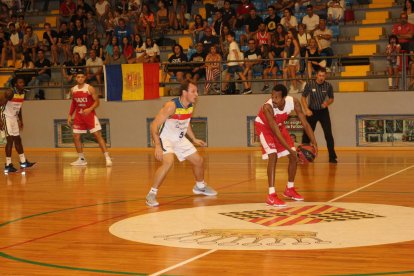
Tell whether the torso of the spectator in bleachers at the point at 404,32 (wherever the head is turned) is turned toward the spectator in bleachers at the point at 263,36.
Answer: no

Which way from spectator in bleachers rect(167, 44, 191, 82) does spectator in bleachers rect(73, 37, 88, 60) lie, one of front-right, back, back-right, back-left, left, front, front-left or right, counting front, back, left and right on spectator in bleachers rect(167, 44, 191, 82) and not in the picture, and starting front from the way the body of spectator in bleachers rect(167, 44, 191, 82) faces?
back-right

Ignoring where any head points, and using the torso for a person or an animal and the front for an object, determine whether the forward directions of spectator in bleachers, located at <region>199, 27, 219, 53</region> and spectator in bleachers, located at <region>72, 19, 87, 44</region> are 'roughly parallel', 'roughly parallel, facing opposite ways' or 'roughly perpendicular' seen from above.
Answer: roughly parallel

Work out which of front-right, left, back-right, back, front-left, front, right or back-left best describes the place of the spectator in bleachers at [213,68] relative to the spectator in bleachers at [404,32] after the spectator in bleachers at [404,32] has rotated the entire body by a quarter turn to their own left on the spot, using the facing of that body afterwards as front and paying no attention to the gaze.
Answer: back

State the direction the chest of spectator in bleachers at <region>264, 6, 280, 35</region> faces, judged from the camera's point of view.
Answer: toward the camera

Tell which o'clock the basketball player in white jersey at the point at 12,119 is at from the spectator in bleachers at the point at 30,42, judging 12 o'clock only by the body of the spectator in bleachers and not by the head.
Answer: The basketball player in white jersey is roughly at 12 o'clock from the spectator in bleachers.

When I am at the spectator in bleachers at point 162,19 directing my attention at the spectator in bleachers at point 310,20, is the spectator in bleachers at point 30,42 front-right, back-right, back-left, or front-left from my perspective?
back-right

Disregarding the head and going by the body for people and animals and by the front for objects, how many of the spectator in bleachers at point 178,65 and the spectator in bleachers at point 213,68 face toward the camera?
2

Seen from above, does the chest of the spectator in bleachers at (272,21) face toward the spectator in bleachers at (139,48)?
no

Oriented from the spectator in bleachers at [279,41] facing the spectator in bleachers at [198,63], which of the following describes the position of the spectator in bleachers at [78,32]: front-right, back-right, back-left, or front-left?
front-right

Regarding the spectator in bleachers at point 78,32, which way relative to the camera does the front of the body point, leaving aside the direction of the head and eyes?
toward the camera

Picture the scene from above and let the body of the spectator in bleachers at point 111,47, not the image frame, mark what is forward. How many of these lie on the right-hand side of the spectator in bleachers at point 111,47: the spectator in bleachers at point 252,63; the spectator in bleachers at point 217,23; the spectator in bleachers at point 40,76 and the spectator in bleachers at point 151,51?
1

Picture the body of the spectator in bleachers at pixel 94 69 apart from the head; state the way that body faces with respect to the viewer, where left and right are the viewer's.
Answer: facing the viewer

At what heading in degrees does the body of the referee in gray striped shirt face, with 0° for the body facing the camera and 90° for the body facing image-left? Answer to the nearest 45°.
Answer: approximately 0°

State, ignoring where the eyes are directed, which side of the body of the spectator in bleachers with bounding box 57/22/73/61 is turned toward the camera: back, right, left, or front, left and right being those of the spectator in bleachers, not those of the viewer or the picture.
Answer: front

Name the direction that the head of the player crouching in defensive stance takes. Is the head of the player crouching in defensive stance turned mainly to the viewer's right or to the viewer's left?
to the viewer's right

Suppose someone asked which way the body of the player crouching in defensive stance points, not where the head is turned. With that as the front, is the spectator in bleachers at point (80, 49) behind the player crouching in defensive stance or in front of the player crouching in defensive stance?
behind
